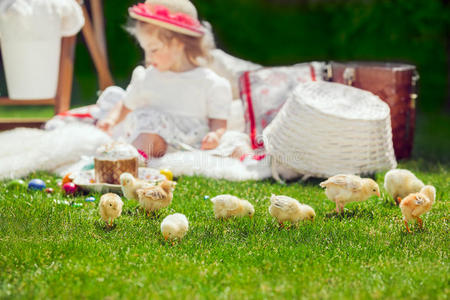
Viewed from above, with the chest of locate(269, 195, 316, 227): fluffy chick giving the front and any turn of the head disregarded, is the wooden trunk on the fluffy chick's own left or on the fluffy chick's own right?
on the fluffy chick's own left

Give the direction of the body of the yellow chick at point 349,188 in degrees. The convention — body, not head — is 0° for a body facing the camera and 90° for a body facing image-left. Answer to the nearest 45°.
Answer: approximately 270°

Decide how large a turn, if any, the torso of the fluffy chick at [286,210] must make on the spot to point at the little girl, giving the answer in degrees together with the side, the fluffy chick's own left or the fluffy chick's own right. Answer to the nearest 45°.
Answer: approximately 135° to the fluffy chick's own left

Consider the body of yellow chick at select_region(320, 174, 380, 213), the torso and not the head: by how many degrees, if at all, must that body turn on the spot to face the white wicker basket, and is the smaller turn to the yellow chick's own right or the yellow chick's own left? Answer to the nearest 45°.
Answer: approximately 90° to the yellow chick's own left

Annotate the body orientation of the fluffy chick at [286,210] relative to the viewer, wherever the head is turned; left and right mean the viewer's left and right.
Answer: facing to the right of the viewer

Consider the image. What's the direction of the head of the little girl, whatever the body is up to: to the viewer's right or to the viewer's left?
to the viewer's left

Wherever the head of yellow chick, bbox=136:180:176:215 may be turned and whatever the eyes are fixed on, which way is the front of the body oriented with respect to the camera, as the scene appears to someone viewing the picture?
to the viewer's right
